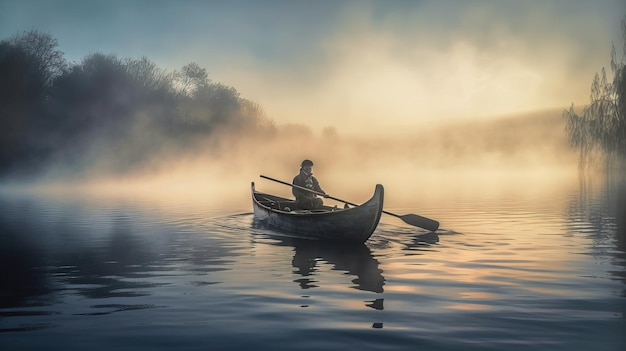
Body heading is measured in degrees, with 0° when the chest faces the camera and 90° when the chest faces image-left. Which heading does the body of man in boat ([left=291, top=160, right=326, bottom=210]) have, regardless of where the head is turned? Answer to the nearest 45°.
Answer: approximately 315°
